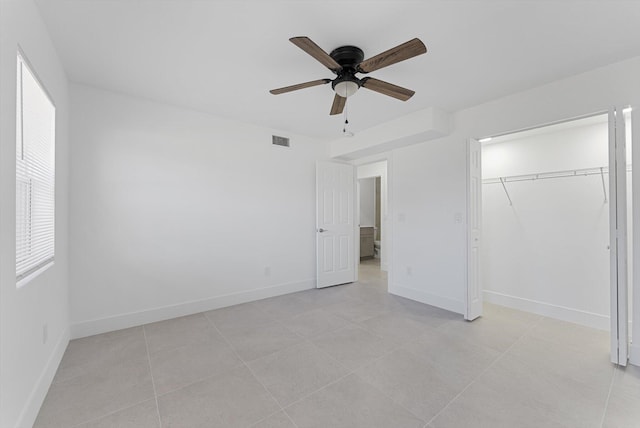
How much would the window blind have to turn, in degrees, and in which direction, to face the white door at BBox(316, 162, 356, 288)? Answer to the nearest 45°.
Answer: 0° — it already faces it

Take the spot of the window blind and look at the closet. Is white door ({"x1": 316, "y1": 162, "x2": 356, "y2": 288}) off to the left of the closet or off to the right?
left

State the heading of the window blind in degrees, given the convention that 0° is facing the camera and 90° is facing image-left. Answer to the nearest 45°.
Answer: approximately 270°

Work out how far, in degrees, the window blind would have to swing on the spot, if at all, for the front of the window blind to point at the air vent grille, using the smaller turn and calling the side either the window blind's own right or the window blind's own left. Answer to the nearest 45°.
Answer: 0° — it already faces it

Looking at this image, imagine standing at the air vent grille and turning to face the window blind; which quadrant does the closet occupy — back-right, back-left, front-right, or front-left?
back-left

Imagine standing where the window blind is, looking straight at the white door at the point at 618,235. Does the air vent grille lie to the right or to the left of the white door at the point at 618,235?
left

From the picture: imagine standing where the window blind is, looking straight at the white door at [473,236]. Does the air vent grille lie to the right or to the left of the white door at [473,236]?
left
